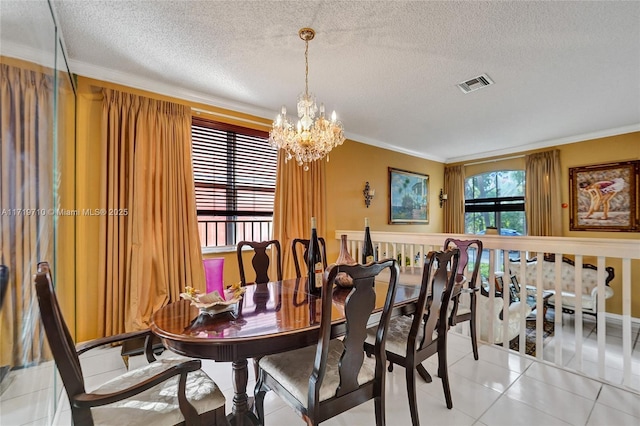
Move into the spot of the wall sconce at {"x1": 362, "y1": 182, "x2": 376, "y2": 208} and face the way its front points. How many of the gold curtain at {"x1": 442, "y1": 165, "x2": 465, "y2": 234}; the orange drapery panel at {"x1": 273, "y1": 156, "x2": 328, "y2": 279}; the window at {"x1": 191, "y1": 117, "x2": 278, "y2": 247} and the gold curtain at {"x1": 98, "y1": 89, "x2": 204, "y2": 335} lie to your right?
3

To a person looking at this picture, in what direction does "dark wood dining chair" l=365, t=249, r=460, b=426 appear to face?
facing away from the viewer and to the left of the viewer

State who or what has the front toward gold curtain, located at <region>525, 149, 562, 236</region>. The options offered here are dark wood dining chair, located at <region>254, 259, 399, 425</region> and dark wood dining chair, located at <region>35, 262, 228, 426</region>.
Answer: dark wood dining chair, located at <region>35, 262, 228, 426</region>

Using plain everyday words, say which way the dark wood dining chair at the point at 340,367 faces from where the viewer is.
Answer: facing away from the viewer and to the left of the viewer

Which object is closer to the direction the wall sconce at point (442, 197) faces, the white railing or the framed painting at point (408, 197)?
the white railing

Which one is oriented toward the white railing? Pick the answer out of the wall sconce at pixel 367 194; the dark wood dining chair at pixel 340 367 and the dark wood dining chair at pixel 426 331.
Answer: the wall sconce

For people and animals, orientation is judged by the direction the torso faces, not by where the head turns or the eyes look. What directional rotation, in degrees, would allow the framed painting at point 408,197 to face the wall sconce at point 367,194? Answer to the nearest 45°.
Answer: approximately 90° to its right

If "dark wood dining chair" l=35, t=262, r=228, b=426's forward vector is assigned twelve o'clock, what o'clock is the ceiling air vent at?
The ceiling air vent is roughly at 12 o'clock from the dark wood dining chair.

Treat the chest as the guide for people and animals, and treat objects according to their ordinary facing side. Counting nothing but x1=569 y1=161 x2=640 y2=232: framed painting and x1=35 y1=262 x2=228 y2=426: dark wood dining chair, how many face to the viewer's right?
1

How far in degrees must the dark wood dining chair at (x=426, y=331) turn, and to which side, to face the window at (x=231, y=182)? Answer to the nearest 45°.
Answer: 0° — it already faces it

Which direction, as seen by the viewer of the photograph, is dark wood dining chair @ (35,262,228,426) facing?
facing to the right of the viewer

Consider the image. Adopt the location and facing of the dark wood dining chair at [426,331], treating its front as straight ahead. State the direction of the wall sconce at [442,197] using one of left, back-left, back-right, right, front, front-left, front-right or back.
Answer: front-right

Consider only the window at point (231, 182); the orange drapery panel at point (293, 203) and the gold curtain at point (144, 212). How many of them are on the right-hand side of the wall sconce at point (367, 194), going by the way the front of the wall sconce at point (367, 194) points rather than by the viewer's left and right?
3
